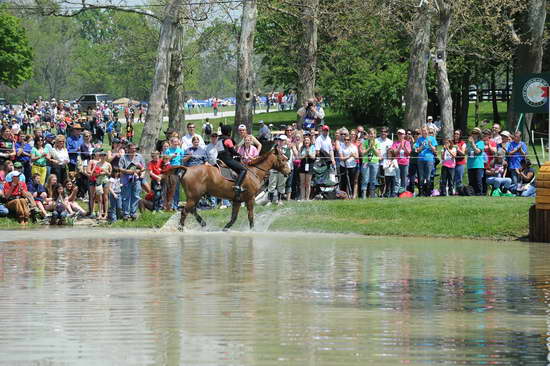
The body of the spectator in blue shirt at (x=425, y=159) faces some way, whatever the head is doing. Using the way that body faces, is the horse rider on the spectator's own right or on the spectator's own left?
on the spectator's own right

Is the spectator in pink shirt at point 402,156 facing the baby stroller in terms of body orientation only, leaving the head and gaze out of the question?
no

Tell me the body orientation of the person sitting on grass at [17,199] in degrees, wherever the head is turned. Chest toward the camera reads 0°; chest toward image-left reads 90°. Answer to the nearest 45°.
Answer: approximately 315°

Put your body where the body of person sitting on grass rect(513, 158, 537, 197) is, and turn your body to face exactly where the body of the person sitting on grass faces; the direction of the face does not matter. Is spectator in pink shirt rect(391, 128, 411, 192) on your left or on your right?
on your right

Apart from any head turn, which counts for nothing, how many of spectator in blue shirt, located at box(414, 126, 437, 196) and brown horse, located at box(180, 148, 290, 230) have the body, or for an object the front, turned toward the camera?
1

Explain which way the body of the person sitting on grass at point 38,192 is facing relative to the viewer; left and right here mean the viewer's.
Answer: facing the viewer and to the right of the viewer

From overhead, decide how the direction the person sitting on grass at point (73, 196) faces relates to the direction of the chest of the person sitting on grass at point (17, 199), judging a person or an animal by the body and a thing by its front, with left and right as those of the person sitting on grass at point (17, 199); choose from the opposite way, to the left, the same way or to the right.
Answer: the same way

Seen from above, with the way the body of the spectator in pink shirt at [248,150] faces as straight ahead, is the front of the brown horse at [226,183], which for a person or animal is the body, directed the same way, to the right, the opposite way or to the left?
to the left

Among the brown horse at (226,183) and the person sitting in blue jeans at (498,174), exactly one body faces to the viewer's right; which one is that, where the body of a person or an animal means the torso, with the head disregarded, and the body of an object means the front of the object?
the brown horse

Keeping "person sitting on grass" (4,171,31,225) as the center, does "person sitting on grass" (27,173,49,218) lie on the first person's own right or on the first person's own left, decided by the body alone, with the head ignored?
on the first person's own left

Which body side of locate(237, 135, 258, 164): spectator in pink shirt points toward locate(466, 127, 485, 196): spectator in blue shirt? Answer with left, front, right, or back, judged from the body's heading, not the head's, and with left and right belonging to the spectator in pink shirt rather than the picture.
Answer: left

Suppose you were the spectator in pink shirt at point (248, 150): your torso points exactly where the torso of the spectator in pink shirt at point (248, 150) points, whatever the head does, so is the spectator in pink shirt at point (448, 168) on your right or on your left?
on your left

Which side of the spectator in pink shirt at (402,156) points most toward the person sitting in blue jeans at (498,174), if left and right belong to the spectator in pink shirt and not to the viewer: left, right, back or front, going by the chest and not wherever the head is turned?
left

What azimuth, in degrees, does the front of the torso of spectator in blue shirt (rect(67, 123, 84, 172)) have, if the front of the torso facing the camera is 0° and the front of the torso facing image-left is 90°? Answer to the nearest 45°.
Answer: approximately 315°

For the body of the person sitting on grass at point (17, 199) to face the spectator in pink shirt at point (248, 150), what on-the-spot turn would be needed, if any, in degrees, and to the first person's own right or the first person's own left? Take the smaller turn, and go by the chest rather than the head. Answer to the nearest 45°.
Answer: approximately 45° to the first person's own left

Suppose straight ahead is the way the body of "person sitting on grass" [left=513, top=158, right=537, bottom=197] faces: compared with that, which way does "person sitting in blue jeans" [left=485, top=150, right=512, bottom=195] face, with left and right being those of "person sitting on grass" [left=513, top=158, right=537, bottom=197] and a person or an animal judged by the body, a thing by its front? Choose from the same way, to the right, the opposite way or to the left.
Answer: the same way

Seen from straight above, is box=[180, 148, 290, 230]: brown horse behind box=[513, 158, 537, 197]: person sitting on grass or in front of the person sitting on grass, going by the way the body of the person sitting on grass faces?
in front

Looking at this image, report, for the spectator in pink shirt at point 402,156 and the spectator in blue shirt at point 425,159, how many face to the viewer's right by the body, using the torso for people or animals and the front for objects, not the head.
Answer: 0
